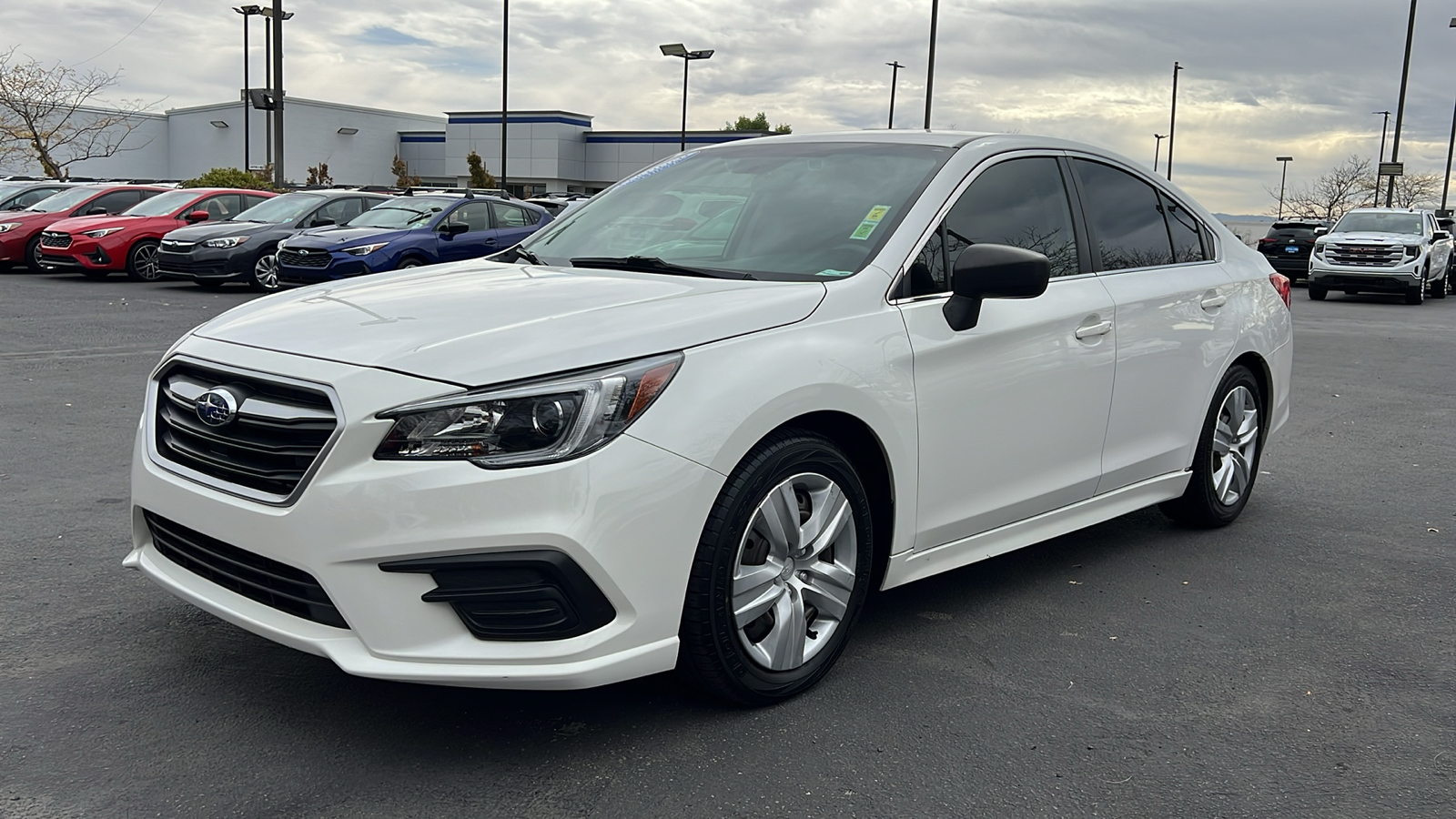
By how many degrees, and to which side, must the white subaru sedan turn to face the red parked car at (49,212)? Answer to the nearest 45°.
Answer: approximately 90° to its right

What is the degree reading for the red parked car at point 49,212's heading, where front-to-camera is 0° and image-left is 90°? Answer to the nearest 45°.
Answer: approximately 45°

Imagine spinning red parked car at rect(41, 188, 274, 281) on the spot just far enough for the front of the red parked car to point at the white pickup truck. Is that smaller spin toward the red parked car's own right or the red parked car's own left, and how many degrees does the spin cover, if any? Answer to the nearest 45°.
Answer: approximately 135° to the red parked car's own left

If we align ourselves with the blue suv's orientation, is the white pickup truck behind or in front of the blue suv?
behind

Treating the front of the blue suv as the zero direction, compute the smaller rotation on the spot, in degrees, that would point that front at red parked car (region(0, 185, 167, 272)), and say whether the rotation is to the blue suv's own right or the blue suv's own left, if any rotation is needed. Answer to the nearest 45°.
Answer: approximately 90° to the blue suv's own right

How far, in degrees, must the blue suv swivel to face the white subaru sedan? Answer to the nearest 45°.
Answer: approximately 45° to its left

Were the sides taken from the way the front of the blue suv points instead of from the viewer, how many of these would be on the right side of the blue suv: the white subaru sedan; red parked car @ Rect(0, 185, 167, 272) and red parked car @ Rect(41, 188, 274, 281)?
2

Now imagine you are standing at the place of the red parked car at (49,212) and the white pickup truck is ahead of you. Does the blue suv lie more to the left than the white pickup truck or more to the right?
right
